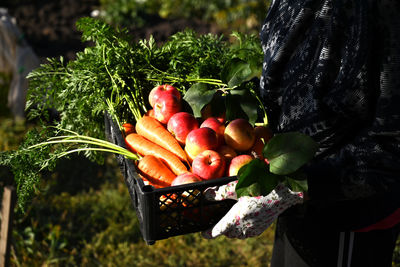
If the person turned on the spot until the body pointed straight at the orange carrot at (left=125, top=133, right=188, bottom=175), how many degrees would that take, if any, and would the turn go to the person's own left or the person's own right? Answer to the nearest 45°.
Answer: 0° — they already face it

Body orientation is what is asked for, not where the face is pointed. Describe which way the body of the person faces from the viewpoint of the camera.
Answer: to the viewer's left
